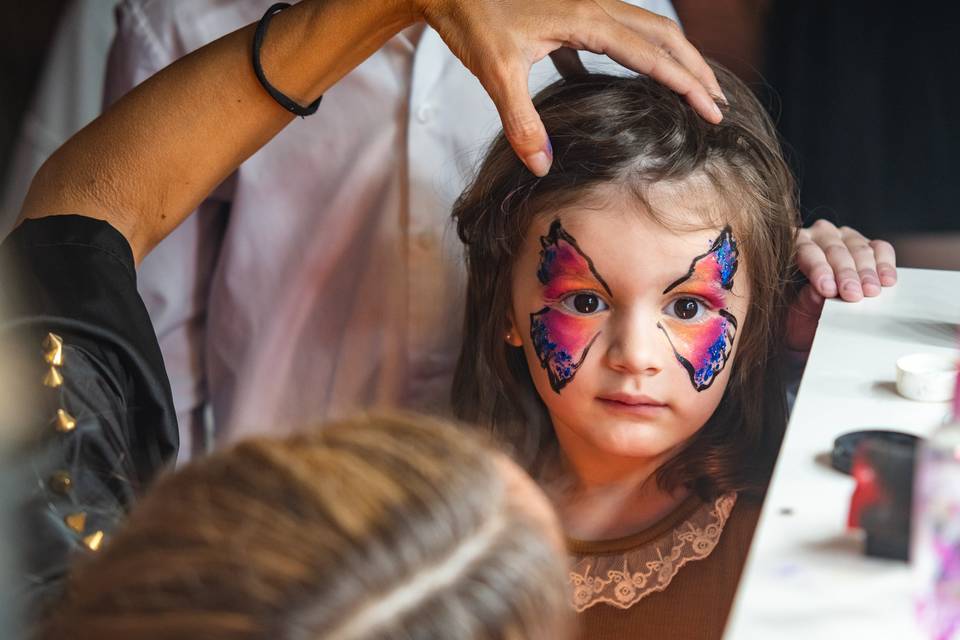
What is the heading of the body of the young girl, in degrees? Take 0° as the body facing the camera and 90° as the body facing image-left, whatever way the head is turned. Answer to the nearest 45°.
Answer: approximately 0°
